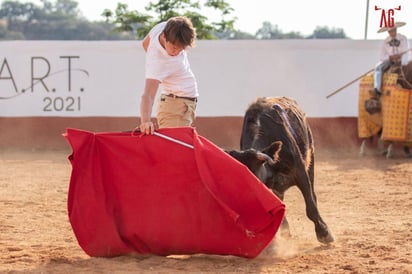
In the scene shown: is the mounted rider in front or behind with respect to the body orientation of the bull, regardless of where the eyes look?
behind

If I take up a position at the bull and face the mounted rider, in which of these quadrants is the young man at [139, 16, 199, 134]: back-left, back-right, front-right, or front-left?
back-left

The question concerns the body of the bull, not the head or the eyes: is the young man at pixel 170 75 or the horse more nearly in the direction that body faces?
the young man

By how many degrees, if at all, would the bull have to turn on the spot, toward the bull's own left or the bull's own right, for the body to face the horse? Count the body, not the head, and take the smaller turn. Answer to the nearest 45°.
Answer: approximately 135° to the bull's own right

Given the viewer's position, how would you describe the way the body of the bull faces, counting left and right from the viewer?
facing the viewer and to the left of the viewer
